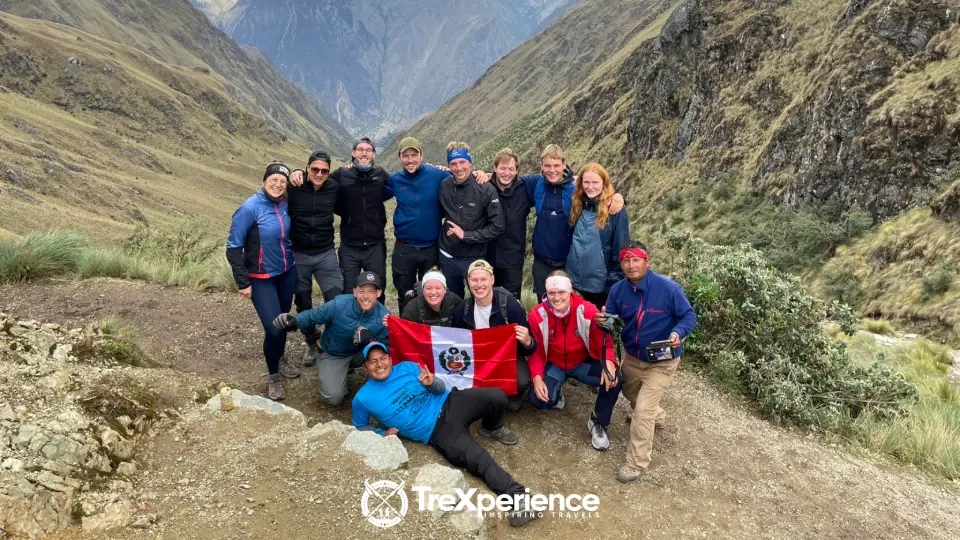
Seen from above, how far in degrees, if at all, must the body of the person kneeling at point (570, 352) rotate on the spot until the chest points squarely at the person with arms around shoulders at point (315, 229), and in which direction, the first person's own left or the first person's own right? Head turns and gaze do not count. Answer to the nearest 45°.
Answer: approximately 90° to the first person's own right

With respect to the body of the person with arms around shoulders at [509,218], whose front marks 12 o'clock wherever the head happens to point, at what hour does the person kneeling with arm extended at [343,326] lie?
the person kneeling with arm extended at [343,326] is roughly at 2 o'clock from the person with arms around shoulders at [509,218].

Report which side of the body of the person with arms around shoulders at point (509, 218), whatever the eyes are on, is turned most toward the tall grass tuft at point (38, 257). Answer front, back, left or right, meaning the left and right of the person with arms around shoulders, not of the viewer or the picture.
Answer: right

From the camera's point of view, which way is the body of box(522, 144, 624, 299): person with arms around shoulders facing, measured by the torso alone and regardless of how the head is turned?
toward the camera

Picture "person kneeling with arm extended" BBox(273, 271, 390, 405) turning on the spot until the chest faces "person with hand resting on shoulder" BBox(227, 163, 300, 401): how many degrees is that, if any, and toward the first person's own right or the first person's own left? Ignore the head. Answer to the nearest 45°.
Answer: approximately 135° to the first person's own right

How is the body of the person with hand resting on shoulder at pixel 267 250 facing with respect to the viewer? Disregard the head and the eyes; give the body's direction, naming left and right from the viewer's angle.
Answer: facing the viewer and to the right of the viewer

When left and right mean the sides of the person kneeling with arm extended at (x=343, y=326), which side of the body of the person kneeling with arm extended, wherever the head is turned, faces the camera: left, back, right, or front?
front

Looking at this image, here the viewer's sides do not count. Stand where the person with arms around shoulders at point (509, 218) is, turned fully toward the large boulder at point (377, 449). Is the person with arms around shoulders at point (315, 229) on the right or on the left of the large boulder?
right

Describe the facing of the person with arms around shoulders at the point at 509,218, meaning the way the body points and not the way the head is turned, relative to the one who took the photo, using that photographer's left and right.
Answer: facing the viewer
